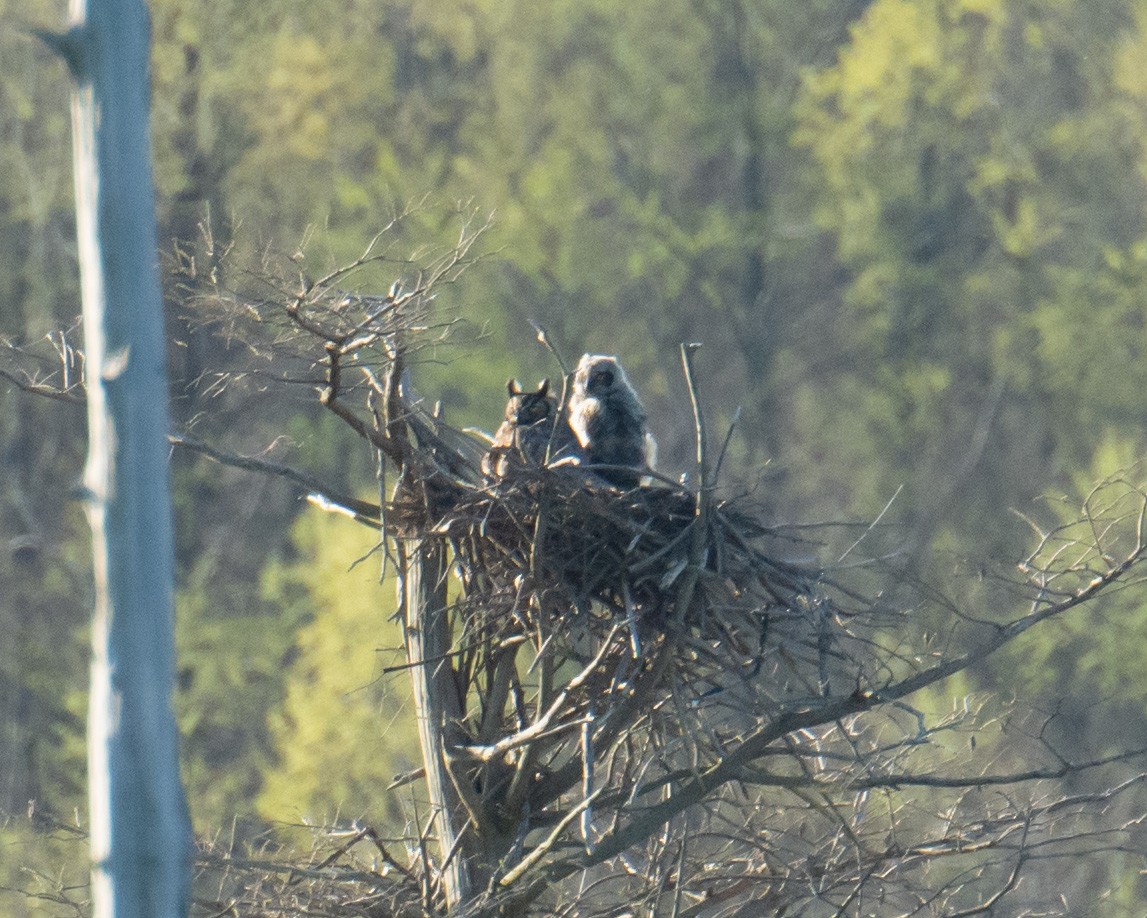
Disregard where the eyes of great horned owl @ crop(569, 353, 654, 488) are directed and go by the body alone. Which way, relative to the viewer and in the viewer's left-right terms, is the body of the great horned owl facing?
facing the viewer and to the left of the viewer
